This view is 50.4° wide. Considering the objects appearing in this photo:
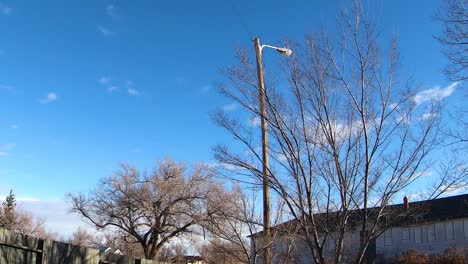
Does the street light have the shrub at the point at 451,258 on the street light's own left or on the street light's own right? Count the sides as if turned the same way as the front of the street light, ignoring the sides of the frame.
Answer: on the street light's own left

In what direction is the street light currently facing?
to the viewer's right

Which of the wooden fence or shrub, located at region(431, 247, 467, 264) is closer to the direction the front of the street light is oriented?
the shrub

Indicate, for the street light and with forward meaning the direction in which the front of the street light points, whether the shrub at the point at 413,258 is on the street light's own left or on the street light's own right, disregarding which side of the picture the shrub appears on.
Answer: on the street light's own left

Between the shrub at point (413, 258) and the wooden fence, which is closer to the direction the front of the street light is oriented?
the shrub

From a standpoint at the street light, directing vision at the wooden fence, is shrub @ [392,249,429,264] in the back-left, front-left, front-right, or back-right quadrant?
back-right

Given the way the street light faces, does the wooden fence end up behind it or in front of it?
behind
